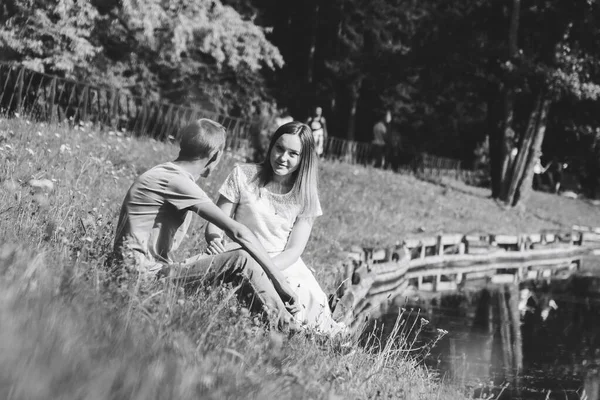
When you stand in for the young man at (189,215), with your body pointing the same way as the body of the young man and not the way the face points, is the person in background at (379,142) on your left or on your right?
on your left

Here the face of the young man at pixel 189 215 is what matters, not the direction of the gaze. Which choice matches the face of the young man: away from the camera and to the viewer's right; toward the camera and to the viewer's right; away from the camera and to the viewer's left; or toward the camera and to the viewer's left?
away from the camera and to the viewer's right

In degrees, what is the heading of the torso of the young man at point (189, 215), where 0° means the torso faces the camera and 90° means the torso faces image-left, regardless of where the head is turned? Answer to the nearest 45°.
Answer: approximately 270°
